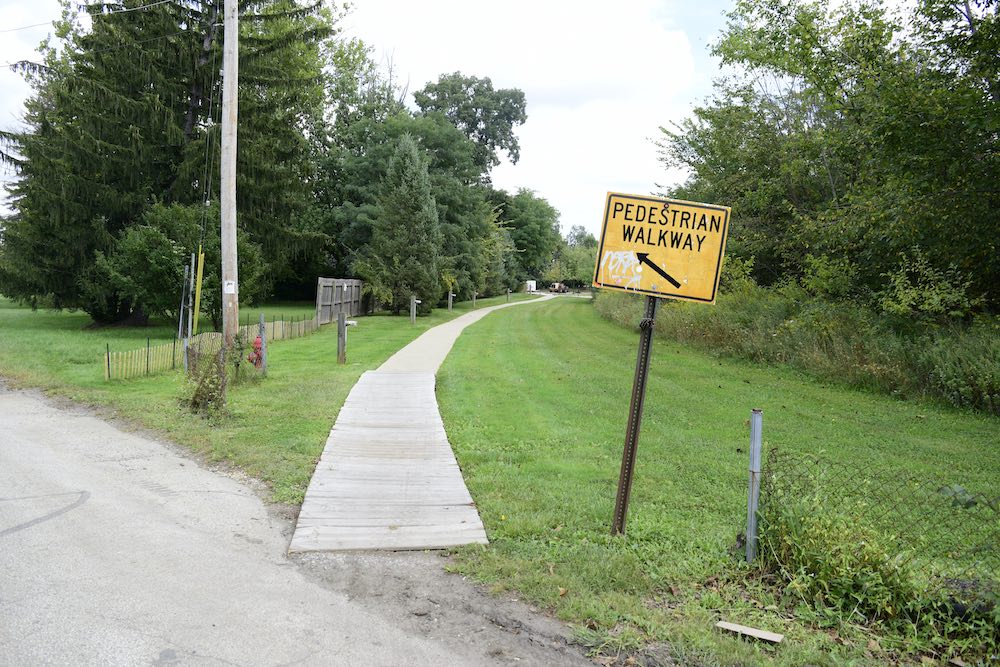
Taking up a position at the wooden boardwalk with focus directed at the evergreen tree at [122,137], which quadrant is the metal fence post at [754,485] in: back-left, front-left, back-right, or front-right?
back-right

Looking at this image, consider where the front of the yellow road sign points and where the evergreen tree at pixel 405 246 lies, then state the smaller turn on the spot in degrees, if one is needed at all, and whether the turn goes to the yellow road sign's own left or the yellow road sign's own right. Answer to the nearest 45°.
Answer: approximately 135° to the yellow road sign's own right

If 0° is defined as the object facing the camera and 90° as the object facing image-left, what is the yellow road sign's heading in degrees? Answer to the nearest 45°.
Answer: approximately 0°

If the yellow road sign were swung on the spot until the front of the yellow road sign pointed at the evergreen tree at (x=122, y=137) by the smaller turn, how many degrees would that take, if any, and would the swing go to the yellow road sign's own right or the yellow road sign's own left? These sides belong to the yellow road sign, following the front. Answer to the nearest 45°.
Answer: approximately 135° to the yellow road sign's own right

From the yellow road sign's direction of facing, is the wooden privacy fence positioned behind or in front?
behind

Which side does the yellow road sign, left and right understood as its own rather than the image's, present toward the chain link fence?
left
